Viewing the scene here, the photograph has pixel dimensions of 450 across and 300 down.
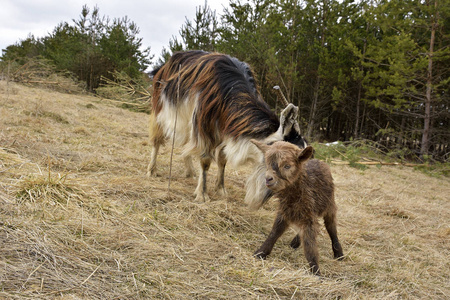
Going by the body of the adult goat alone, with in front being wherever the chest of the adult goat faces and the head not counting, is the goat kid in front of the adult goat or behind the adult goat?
in front

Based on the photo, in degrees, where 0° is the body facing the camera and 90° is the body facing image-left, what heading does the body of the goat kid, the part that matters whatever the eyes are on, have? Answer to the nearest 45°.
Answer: approximately 45°

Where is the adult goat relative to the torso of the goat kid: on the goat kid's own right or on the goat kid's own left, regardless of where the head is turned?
on the goat kid's own right

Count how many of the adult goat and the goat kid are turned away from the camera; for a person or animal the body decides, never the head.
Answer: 0

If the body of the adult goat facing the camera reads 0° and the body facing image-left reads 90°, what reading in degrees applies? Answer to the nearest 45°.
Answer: approximately 315°
